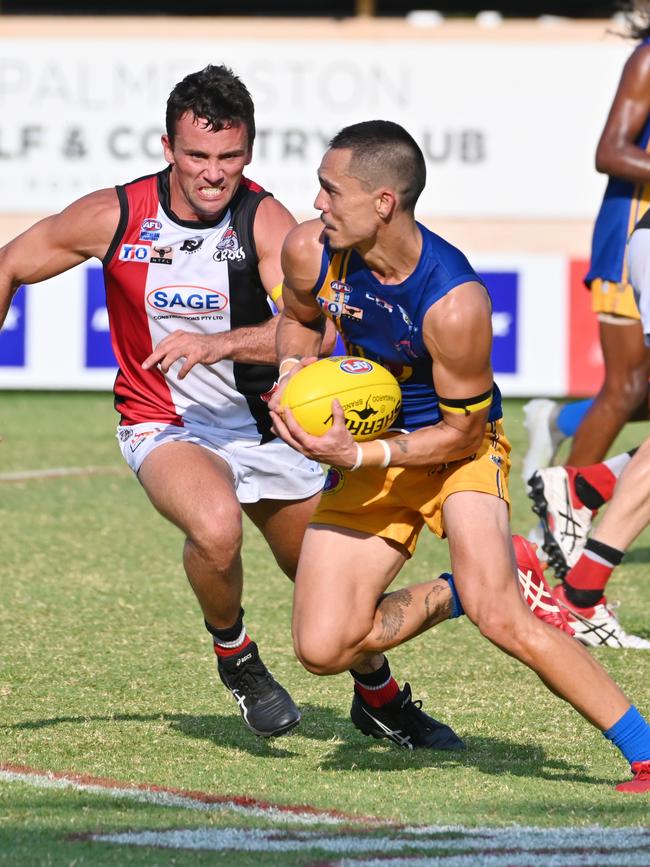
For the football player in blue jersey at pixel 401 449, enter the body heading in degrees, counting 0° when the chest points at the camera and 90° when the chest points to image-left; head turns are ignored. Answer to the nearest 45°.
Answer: approximately 45°

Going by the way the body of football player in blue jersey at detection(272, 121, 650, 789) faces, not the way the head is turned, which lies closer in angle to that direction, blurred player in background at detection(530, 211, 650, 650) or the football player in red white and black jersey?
the football player in red white and black jersey

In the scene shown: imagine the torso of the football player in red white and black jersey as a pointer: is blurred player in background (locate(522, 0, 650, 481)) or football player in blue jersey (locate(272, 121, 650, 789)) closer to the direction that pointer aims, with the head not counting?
the football player in blue jersey

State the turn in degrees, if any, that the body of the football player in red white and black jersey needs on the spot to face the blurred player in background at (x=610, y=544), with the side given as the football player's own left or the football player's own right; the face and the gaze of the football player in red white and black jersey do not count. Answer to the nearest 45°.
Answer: approximately 90° to the football player's own left

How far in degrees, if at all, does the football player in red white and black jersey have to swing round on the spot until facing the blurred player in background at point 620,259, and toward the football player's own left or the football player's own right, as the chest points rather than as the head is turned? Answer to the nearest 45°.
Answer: approximately 135° to the football player's own left
